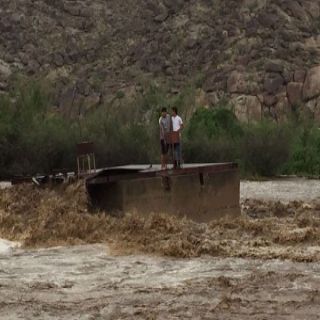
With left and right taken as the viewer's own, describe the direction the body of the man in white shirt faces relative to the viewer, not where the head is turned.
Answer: facing the viewer and to the left of the viewer

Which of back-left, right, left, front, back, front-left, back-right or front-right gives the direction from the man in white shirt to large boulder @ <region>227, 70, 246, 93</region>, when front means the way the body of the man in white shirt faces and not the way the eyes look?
back-right

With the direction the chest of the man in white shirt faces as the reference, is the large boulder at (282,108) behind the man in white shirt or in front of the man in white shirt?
behind

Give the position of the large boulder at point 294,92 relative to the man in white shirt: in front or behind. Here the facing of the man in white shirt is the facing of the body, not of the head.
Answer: behind

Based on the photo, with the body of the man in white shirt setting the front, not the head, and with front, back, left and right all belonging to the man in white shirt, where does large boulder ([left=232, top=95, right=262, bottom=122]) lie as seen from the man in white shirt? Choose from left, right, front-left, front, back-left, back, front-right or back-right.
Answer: back-right

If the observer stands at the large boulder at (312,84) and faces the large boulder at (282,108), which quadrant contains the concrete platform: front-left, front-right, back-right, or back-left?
front-left
